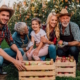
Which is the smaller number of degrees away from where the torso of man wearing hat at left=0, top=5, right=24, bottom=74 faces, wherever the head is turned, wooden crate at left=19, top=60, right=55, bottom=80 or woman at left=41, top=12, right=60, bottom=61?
the wooden crate

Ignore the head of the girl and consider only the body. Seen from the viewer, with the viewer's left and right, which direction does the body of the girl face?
facing the viewer and to the left of the viewer

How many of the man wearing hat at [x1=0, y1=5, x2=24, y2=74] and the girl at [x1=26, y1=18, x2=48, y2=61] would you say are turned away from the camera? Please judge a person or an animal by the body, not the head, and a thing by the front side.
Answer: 0

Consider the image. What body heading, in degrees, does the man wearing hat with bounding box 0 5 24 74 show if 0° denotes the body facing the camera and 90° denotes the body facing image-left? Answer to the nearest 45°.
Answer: approximately 315°

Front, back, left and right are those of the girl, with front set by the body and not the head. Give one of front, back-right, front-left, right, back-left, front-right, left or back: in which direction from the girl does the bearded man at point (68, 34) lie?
back-left

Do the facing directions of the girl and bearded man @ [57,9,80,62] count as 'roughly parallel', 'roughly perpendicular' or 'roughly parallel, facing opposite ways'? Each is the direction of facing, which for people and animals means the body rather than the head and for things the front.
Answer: roughly parallel

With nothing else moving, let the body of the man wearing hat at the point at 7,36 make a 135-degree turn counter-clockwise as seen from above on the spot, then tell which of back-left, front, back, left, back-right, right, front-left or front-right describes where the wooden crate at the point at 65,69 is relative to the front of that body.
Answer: right

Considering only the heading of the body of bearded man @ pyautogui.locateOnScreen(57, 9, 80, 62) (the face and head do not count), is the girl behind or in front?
in front

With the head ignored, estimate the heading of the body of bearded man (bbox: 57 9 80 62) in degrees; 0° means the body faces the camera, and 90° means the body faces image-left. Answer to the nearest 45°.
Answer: approximately 45°

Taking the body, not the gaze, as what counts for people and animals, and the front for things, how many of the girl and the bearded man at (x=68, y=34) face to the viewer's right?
0

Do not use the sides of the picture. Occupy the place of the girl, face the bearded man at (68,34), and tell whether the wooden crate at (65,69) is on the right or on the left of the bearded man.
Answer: right
